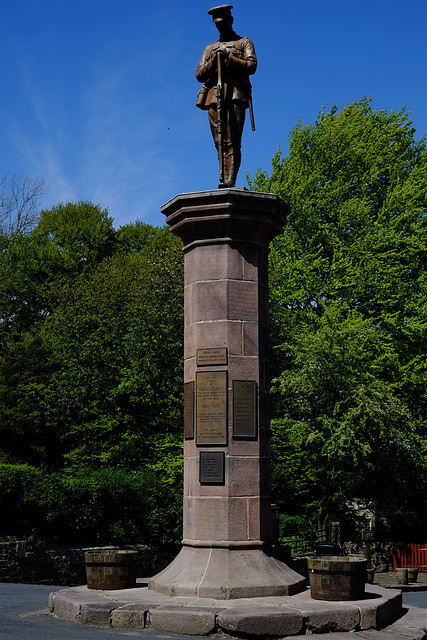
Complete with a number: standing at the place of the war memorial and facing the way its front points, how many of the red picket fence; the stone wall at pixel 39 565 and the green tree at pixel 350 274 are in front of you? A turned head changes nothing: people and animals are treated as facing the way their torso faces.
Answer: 0

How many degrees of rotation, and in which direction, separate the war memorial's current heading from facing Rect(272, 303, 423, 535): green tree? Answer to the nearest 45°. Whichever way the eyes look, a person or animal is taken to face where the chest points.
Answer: approximately 180°

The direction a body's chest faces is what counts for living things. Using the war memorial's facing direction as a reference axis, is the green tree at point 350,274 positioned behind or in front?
behind

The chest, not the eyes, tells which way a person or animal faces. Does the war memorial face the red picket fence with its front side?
no

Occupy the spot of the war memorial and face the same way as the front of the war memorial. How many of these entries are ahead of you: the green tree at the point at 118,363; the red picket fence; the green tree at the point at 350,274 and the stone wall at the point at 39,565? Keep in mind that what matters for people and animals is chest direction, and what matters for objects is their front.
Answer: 0

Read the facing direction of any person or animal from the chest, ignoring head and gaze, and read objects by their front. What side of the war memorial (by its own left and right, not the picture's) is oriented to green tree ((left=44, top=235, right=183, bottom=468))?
back

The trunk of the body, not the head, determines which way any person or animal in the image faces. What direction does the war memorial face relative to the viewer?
toward the camera

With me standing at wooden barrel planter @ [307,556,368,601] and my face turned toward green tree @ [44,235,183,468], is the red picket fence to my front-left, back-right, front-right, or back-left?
front-right

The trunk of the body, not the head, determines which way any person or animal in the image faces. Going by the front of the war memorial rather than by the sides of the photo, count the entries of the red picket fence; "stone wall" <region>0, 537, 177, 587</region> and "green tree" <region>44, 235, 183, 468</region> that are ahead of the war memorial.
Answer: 0

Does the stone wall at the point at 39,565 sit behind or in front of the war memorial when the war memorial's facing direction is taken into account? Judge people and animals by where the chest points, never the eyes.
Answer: behind
